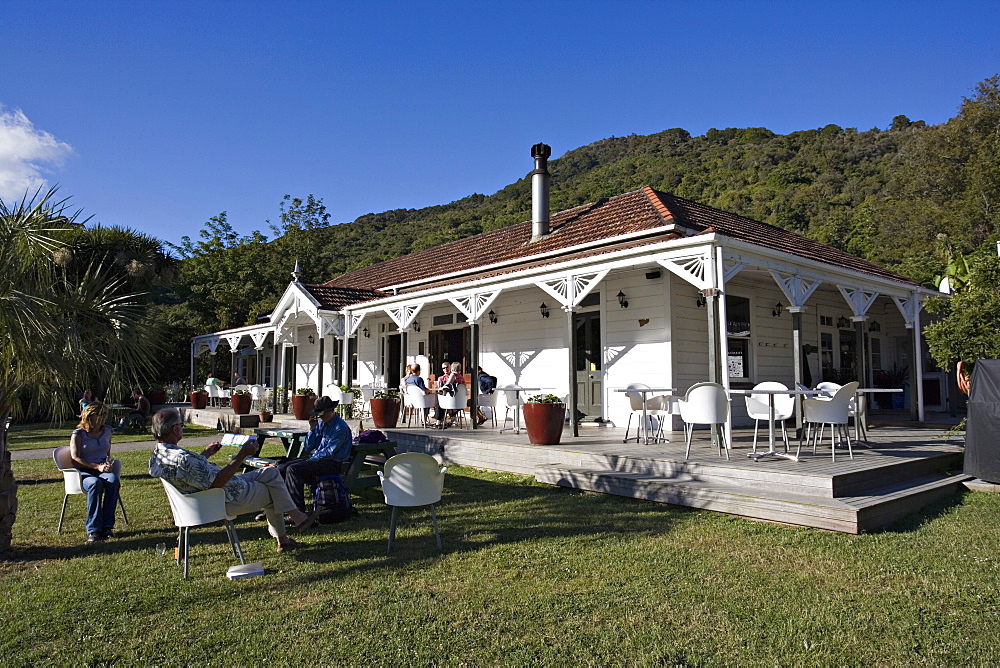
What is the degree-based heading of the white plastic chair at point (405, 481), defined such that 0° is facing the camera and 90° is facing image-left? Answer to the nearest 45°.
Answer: approximately 180°

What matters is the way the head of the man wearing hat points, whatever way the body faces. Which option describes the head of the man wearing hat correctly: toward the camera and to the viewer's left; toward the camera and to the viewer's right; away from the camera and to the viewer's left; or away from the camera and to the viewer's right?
toward the camera and to the viewer's left

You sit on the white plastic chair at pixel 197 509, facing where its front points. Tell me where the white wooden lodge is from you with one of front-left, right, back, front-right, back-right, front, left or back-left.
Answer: front

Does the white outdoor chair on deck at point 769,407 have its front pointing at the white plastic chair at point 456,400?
no

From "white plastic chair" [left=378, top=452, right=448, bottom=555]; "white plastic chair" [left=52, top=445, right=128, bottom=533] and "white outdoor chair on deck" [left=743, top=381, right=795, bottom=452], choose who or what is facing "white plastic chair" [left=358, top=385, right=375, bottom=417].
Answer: "white plastic chair" [left=378, top=452, right=448, bottom=555]

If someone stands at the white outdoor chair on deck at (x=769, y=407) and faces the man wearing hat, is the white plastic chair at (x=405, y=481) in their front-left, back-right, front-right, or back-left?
front-left

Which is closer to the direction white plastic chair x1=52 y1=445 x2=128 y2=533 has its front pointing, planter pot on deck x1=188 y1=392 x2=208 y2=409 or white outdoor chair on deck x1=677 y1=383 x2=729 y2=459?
the white outdoor chair on deck

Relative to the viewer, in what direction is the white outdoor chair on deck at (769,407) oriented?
toward the camera

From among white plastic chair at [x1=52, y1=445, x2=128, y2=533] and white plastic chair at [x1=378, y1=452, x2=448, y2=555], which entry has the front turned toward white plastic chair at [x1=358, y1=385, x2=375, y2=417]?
white plastic chair at [x1=378, y1=452, x2=448, y2=555]
